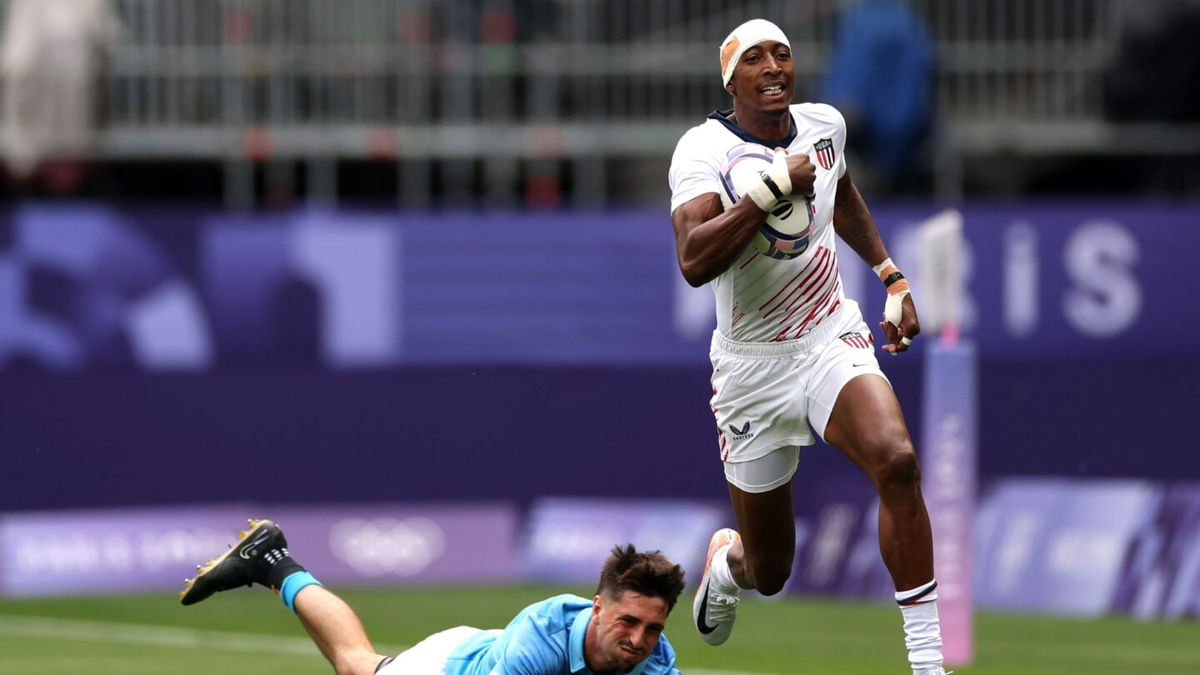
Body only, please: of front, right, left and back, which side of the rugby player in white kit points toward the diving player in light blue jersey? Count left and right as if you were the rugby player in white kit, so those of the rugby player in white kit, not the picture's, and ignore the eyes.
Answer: right

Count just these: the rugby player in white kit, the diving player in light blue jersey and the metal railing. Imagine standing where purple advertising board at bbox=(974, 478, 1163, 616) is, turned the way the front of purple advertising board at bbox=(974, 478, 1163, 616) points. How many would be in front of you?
2

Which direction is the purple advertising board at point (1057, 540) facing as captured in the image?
toward the camera

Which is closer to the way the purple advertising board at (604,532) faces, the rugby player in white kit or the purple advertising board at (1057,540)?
the rugby player in white kit

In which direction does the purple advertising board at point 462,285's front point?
toward the camera

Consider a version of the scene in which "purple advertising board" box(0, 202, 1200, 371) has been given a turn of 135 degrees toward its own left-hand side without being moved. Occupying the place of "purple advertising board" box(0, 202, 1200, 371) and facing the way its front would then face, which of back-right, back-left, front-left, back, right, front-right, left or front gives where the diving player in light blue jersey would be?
back-right

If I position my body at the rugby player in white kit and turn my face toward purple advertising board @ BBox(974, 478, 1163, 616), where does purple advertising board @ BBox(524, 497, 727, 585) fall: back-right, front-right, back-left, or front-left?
front-left

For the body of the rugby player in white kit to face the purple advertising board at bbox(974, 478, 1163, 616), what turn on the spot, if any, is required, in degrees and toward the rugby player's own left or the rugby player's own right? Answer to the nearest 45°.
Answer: approximately 135° to the rugby player's own left

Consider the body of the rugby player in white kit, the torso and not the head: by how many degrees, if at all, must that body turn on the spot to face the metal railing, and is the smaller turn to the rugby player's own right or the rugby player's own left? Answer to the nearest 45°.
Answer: approximately 135° to the rugby player's own left

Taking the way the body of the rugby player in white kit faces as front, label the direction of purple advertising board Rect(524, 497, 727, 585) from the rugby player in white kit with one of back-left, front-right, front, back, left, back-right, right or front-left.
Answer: back-left

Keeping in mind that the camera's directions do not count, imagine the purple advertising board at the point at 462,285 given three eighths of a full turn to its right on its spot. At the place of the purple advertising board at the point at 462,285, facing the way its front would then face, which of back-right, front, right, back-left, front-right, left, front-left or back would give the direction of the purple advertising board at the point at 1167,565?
back

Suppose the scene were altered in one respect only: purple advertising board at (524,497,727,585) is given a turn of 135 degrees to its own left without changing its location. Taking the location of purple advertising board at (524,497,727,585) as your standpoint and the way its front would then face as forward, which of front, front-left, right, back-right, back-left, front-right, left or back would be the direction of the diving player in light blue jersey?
back-right

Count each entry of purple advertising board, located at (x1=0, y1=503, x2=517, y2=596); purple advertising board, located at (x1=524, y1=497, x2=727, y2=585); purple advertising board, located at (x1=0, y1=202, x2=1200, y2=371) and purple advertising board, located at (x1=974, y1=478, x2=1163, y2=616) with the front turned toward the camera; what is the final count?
4
